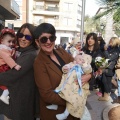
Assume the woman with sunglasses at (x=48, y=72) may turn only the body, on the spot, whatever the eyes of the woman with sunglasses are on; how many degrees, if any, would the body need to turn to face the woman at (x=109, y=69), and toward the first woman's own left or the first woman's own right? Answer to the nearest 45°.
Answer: approximately 135° to the first woman's own left

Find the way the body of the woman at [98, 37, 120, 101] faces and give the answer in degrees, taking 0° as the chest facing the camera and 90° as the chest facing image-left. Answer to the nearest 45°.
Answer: approximately 90°

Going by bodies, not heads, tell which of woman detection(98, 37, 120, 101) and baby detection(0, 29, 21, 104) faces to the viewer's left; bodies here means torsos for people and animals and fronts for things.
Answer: the woman
